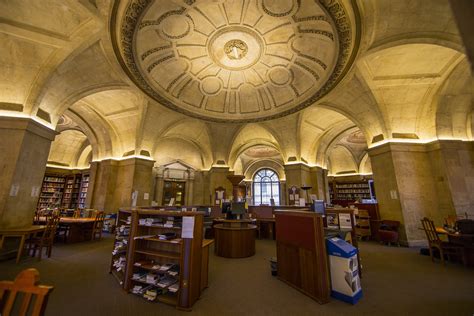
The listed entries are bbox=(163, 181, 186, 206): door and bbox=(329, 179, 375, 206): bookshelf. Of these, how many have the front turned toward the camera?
2

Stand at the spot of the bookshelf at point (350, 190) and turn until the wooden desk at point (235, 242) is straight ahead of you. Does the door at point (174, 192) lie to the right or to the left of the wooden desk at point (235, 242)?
right

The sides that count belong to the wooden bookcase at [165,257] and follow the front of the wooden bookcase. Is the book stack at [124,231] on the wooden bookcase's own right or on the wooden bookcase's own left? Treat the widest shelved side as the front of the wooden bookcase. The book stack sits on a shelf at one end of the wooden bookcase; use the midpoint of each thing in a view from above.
on the wooden bookcase's own right

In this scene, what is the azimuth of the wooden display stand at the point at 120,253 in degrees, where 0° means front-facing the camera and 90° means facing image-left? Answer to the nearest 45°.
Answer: approximately 45°

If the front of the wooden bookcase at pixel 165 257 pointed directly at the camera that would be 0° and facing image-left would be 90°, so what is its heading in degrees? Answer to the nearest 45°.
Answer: approximately 45°

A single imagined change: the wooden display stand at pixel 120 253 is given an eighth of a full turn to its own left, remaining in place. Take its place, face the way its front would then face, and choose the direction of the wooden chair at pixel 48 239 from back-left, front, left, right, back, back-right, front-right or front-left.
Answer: back-right

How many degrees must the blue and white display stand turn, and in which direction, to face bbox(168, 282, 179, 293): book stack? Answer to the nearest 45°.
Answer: approximately 90° to its right

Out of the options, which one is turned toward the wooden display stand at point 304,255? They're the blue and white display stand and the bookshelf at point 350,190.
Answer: the bookshelf

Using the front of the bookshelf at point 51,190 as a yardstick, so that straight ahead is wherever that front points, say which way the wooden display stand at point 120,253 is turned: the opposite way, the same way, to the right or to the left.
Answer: to the right

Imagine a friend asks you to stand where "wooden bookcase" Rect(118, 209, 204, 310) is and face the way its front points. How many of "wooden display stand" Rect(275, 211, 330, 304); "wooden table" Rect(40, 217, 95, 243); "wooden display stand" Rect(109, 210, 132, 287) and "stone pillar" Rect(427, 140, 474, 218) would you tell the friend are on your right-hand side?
2

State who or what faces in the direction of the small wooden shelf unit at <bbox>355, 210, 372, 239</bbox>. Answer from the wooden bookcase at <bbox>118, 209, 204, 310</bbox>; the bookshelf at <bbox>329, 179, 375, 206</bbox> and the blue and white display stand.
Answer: the bookshelf

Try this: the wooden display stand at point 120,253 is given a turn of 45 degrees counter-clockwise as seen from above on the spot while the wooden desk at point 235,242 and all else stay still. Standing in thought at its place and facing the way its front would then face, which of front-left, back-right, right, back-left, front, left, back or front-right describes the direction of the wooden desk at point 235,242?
left

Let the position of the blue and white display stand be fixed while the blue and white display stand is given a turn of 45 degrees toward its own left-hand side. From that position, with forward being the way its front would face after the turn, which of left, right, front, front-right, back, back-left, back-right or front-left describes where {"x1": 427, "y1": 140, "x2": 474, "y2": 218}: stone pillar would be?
front-left
